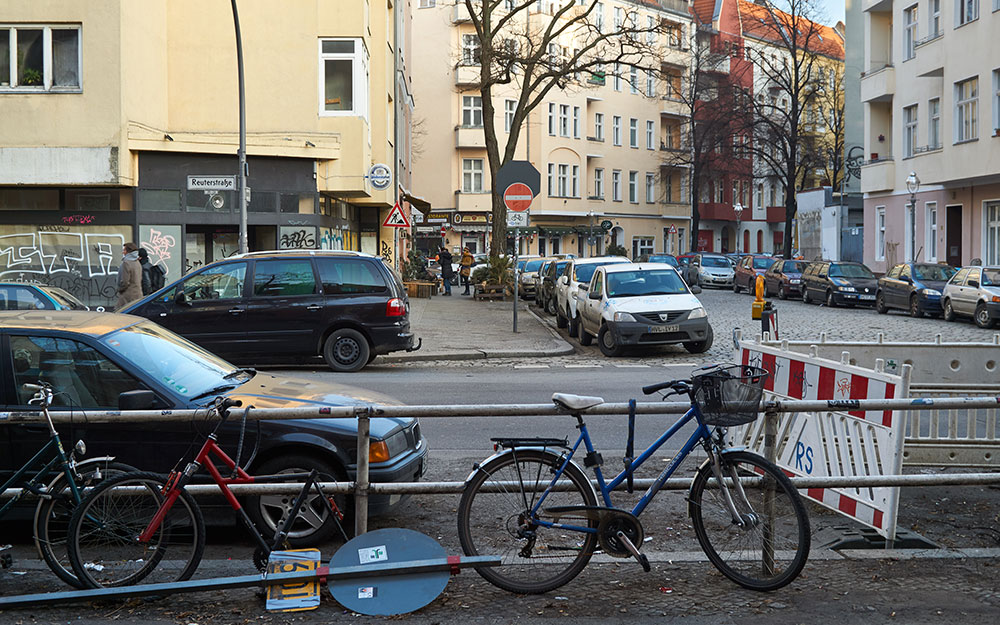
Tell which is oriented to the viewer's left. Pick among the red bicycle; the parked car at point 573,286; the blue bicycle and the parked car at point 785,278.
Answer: the red bicycle

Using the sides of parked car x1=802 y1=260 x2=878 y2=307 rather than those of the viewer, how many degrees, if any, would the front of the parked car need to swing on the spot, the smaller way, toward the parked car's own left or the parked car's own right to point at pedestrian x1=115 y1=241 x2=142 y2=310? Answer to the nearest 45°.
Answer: approximately 90° to the parked car's own right

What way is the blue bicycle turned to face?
to the viewer's right

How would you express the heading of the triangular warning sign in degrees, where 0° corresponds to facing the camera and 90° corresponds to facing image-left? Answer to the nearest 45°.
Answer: approximately 0°

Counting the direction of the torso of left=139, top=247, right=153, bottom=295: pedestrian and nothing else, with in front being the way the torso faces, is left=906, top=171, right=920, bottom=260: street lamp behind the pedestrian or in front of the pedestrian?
behind

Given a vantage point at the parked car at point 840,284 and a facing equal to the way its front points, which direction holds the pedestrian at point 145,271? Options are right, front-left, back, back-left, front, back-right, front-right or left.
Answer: right

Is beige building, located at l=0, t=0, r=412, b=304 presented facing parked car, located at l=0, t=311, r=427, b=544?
yes

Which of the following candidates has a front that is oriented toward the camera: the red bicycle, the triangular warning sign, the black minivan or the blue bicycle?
the triangular warning sign

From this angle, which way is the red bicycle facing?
to the viewer's left

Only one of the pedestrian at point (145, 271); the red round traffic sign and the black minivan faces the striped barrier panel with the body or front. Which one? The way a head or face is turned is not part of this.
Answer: the red round traffic sign

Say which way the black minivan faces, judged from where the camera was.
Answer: facing to the left of the viewer
